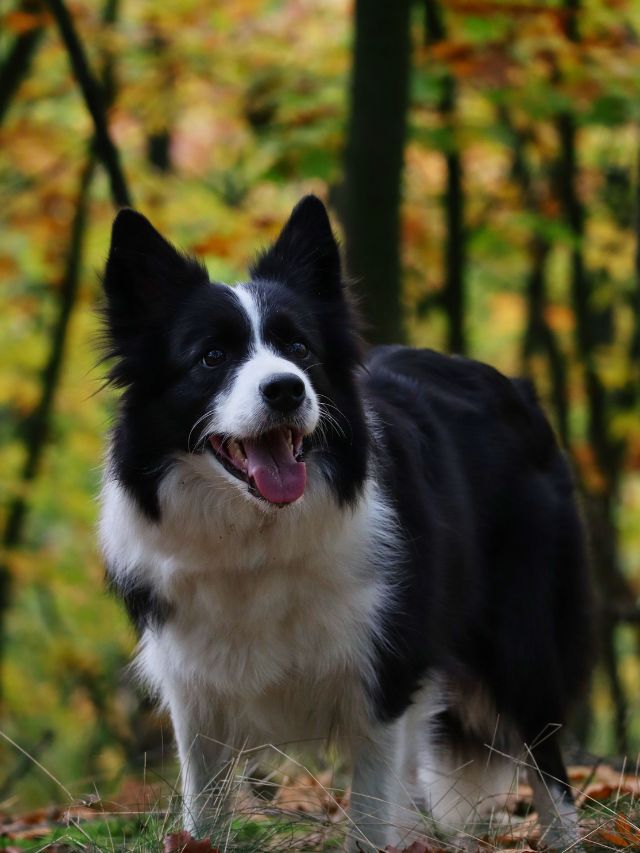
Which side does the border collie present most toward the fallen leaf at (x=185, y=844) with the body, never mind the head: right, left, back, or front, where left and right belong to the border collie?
front

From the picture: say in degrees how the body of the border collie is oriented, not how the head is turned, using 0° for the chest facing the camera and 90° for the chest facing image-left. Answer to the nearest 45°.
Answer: approximately 45°

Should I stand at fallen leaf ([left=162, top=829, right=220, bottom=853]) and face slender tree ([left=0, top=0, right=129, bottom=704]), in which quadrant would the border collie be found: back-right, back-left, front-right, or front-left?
front-right

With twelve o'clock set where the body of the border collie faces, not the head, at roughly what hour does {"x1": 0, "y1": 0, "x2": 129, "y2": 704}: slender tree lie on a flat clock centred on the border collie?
The slender tree is roughly at 4 o'clock from the border collie.

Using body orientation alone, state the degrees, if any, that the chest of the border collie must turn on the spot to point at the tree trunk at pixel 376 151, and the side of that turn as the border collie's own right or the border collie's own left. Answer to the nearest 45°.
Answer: approximately 135° to the border collie's own right

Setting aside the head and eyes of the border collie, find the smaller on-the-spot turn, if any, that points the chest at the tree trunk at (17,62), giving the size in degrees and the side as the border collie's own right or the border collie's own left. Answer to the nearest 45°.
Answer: approximately 135° to the border collie's own right

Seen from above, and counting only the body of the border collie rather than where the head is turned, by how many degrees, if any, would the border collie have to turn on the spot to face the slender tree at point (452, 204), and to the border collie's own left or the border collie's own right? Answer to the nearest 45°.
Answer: approximately 135° to the border collie's own right

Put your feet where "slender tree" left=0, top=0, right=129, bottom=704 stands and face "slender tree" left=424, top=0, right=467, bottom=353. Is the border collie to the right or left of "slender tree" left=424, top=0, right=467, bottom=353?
right
